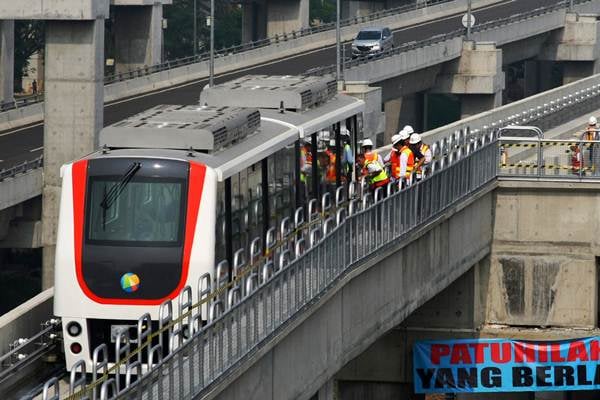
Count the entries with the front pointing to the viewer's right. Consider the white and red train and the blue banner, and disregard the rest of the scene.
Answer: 0

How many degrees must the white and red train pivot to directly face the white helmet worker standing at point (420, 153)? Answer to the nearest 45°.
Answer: approximately 180°

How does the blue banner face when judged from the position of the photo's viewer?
facing the viewer

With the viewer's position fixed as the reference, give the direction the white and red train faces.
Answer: facing the viewer and to the left of the viewer

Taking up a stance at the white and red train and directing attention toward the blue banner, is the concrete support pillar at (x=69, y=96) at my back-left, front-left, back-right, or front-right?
front-left

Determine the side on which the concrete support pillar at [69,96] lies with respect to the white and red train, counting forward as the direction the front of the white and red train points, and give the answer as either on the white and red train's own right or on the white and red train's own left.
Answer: on the white and red train's own right
